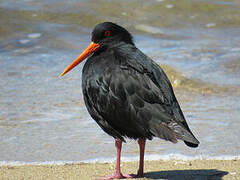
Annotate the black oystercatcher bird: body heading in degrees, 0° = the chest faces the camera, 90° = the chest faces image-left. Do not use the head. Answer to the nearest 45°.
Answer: approximately 90°
